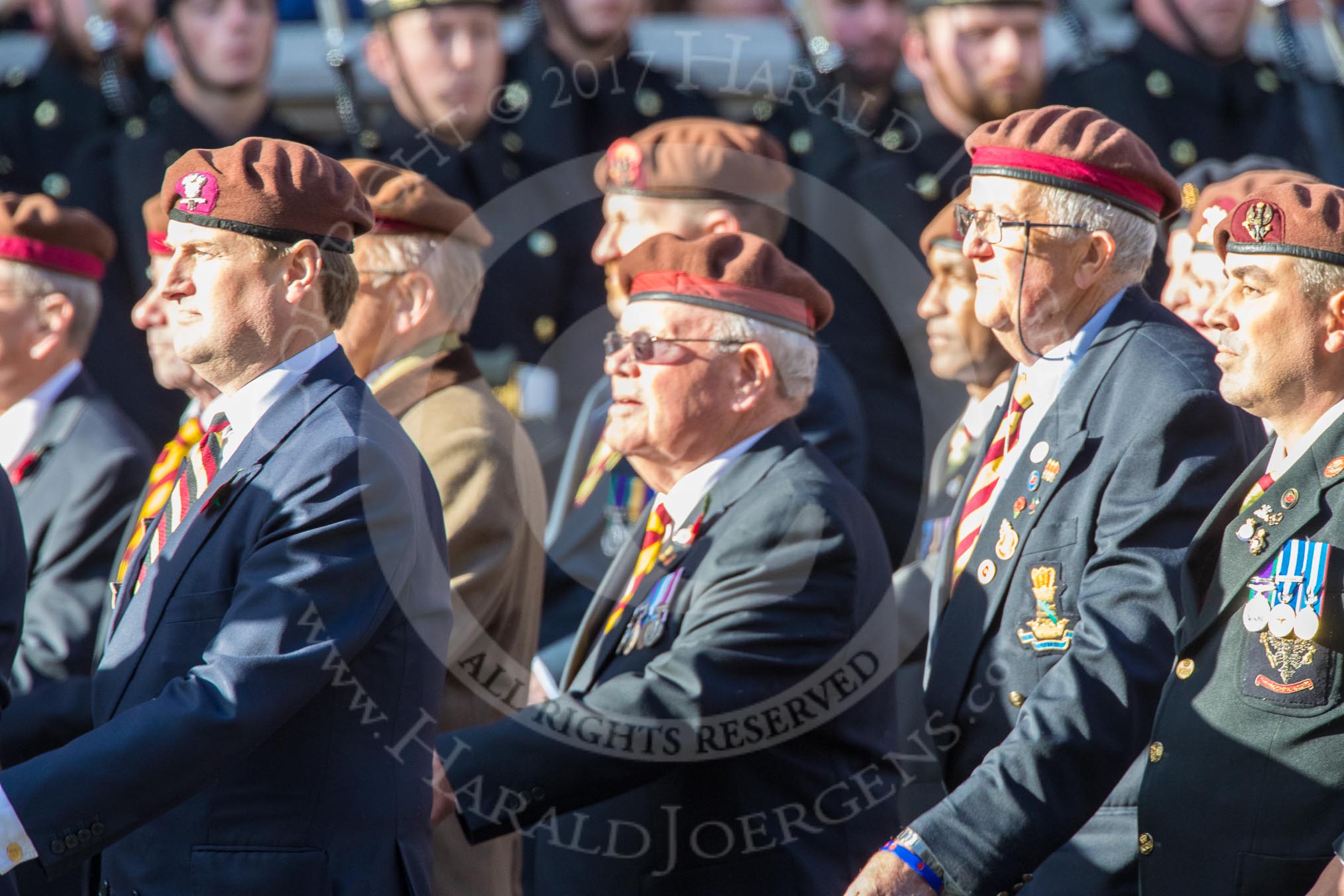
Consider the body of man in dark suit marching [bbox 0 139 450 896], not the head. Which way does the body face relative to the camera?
to the viewer's left

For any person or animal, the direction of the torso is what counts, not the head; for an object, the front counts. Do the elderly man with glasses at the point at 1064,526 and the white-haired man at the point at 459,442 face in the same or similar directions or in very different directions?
same or similar directions

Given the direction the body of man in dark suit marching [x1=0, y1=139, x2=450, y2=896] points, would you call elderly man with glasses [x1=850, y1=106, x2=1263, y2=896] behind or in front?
behind

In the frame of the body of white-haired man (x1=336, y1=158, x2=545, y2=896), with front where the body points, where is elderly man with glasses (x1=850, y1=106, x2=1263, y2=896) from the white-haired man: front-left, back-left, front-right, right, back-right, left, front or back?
back-left

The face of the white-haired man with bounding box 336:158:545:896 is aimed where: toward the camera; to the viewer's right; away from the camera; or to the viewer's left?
to the viewer's left

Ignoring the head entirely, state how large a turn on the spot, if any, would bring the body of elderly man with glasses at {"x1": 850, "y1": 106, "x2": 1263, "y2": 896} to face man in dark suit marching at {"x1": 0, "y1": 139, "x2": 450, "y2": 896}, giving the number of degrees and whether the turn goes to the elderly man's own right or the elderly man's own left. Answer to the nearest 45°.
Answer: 0° — they already face them

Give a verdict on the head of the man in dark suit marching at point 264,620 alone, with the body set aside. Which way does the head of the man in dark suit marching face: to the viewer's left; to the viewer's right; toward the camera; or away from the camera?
to the viewer's left

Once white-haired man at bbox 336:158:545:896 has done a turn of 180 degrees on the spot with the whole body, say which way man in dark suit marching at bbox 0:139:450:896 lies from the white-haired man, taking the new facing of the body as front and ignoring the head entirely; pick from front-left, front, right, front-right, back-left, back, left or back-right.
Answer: right

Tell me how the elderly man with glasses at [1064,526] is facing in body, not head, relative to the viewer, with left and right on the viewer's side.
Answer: facing the viewer and to the left of the viewer

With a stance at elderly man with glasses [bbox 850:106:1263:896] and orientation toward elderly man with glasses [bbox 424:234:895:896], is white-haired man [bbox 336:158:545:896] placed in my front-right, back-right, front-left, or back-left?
front-right

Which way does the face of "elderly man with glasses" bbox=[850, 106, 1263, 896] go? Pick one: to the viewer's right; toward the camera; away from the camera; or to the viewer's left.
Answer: to the viewer's left

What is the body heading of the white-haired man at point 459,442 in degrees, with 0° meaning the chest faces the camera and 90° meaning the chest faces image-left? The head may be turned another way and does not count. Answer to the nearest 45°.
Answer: approximately 90°
